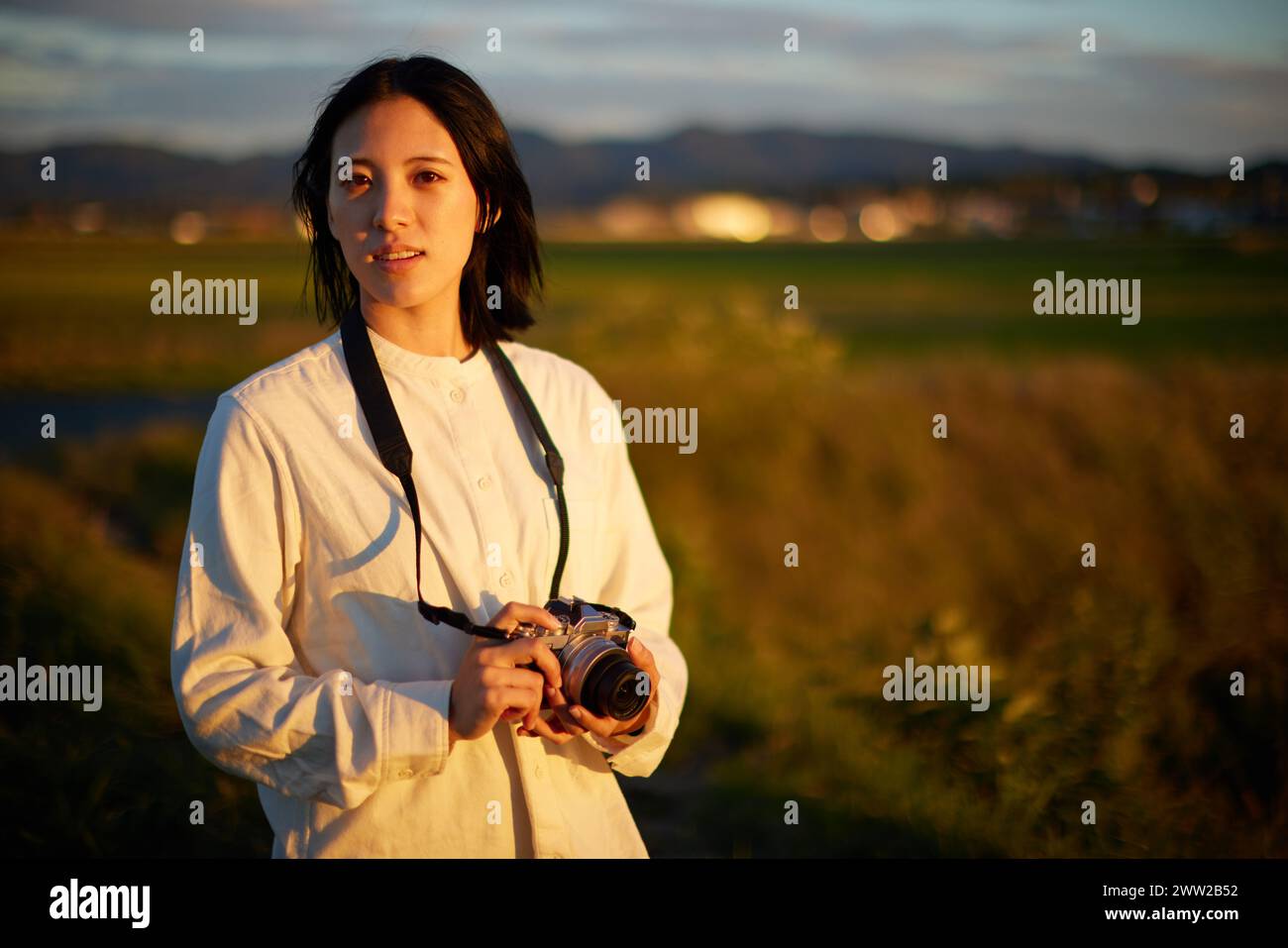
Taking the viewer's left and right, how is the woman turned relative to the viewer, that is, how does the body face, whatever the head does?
facing the viewer and to the right of the viewer
